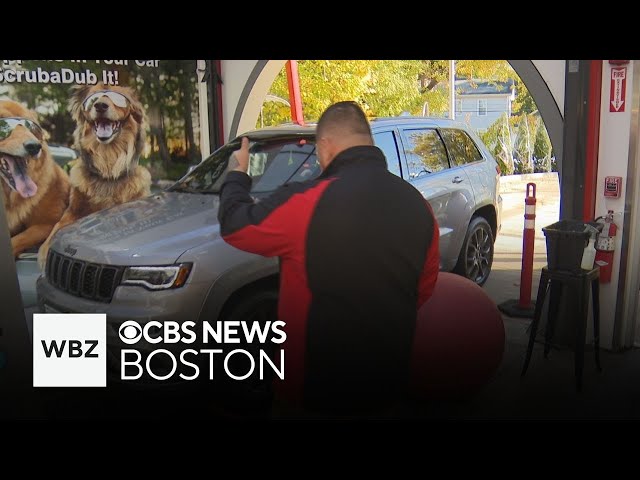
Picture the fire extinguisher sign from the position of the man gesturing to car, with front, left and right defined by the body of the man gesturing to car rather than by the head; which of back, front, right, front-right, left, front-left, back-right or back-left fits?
right

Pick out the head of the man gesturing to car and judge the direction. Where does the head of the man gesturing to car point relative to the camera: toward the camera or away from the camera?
away from the camera

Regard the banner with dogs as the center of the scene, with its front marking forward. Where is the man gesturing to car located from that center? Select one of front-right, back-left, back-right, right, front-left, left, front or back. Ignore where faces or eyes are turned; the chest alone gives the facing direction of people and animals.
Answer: front

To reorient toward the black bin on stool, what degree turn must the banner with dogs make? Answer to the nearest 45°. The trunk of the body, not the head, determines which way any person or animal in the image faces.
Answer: approximately 45° to its left

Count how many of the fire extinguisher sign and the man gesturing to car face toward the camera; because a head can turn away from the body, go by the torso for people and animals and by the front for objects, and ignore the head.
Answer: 1

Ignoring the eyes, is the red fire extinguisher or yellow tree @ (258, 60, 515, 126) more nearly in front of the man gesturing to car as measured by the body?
the yellow tree

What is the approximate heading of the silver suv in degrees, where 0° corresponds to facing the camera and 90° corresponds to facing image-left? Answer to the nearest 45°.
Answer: approximately 45°

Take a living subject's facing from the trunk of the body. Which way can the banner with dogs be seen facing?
toward the camera

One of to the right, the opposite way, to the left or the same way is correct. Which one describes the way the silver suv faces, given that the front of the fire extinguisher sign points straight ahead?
the same way

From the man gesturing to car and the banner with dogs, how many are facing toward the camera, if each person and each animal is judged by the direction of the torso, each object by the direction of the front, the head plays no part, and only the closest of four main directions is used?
1

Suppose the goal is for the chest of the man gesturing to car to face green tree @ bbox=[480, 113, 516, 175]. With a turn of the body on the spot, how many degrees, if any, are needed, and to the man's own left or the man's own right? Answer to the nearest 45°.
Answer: approximately 45° to the man's own right

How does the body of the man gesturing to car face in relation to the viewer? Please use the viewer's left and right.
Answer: facing away from the viewer and to the left of the viewer

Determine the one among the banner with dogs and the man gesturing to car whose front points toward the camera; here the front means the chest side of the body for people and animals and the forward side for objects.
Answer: the banner with dogs

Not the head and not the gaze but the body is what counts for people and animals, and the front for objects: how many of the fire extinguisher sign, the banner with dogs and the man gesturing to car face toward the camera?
2

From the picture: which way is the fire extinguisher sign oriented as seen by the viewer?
toward the camera

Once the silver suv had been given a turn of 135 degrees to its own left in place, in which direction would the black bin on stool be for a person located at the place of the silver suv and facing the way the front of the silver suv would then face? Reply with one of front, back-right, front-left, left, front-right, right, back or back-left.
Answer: front

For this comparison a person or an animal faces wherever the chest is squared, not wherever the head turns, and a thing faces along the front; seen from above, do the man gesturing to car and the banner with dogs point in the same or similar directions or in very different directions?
very different directions

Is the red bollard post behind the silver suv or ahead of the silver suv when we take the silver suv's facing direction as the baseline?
behind

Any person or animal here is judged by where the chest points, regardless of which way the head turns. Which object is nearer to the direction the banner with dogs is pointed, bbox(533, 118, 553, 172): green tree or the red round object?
the red round object
